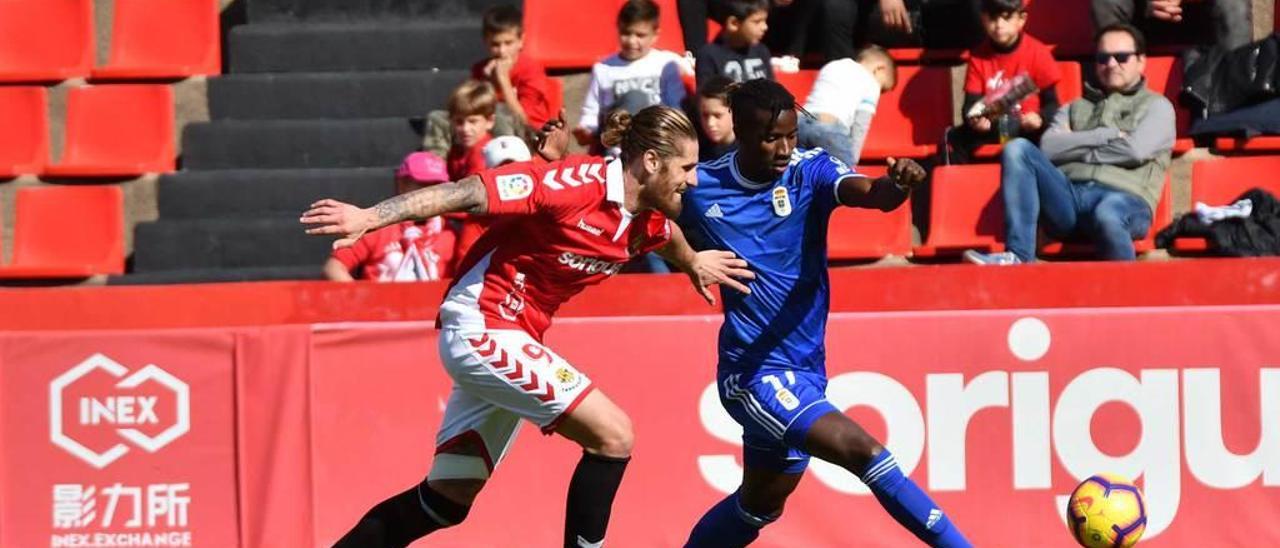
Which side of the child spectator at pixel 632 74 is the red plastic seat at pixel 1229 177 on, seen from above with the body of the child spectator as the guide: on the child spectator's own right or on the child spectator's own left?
on the child spectator's own left

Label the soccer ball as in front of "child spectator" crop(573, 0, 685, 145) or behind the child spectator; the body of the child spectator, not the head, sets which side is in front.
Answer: in front

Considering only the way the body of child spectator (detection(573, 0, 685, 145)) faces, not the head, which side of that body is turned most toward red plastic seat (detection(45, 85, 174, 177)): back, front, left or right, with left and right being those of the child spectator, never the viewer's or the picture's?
right

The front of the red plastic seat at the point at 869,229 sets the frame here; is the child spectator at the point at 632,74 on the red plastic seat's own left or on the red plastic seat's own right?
on the red plastic seat's own right

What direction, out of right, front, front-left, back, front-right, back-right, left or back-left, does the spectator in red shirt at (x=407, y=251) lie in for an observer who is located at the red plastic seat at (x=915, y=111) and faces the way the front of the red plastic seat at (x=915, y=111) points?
front-right

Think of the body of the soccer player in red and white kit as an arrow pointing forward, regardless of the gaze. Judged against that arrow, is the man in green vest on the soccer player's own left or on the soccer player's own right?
on the soccer player's own left

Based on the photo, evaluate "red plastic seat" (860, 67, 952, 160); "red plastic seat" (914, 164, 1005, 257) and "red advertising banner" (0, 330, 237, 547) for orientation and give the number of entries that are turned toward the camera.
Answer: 3
